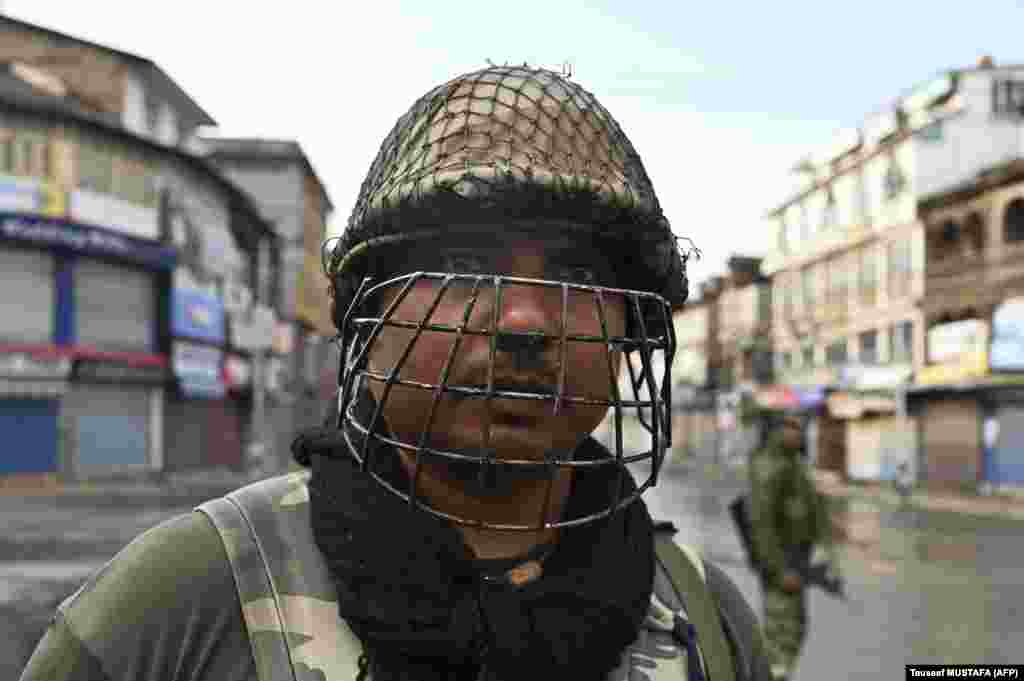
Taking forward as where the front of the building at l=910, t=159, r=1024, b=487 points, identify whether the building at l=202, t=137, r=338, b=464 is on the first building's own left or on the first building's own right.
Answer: on the first building's own right

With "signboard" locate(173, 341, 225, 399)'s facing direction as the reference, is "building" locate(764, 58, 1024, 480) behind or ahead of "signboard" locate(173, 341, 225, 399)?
ahead

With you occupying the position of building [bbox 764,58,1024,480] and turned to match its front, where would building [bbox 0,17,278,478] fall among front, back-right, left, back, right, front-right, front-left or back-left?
front

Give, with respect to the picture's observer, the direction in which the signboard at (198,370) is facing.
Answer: facing the viewer and to the right of the viewer

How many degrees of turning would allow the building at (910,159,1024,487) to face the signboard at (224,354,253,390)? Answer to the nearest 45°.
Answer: approximately 45° to its right

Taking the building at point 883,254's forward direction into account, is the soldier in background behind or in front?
in front

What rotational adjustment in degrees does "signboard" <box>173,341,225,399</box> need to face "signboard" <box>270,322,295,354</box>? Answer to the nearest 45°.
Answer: approximately 135° to its left

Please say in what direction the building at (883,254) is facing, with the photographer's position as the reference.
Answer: facing the viewer and to the left of the viewer

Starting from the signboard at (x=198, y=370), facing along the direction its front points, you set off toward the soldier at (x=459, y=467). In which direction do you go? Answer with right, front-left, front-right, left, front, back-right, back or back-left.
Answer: front-right

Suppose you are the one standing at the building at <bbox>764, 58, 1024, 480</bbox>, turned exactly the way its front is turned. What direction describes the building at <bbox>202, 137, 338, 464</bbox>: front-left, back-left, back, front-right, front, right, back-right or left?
front-right

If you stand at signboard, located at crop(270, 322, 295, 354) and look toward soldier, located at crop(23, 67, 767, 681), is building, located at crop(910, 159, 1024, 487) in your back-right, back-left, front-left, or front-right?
front-left
